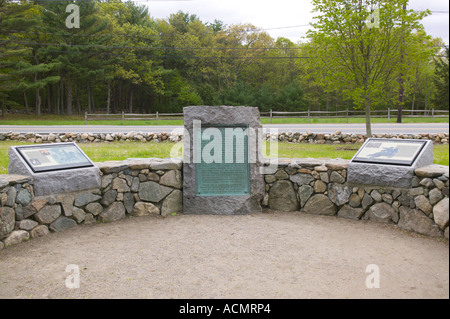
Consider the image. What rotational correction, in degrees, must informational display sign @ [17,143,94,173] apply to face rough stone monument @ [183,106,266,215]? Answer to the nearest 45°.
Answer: approximately 45° to its left

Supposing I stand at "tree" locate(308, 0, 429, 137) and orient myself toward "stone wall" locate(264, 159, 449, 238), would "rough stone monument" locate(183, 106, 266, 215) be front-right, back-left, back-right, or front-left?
front-right

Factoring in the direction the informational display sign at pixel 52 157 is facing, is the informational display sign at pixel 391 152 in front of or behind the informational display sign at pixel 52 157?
in front

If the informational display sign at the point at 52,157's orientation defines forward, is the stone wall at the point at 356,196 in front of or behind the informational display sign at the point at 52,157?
in front

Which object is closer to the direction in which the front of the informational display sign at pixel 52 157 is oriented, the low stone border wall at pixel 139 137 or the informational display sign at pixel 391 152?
the informational display sign

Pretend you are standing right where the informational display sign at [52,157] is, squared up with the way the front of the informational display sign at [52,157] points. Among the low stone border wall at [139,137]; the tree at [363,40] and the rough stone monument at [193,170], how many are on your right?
0

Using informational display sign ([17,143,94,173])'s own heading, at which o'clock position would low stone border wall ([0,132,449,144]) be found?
The low stone border wall is roughly at 8 o'clock from the informational display sign.

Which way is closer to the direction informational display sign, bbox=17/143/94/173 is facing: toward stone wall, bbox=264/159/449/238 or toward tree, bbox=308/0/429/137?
the stone wall
